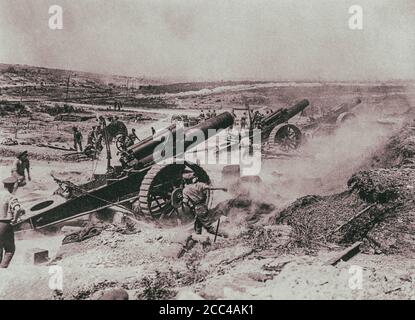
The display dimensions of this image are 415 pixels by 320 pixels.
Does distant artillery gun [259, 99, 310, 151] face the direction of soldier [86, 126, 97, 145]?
no

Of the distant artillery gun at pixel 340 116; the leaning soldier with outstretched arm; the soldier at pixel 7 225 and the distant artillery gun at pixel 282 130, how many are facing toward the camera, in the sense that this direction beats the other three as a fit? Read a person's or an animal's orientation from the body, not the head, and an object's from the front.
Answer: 0

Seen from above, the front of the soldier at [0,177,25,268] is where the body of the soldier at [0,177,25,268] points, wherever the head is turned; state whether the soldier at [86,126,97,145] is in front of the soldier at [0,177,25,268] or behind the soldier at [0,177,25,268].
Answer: in front

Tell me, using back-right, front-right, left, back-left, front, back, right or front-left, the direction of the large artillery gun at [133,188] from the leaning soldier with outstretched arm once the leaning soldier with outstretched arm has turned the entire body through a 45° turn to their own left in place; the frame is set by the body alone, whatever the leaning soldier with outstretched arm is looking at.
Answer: front

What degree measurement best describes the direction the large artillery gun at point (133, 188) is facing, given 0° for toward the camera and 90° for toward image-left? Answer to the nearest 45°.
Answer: approximately 225°

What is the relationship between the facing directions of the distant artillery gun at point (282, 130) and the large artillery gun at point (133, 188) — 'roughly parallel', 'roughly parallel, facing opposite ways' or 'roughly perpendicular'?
roughly parallel

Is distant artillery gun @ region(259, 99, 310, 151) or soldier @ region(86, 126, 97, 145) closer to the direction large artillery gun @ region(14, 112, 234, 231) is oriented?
the distant artillery gun

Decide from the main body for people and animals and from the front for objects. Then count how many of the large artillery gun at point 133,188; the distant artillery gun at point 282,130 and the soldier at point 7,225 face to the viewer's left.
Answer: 0

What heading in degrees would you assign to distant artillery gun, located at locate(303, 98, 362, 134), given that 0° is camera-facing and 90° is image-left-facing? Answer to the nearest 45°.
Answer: approximately 225°

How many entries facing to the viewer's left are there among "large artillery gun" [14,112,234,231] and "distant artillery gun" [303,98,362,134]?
0

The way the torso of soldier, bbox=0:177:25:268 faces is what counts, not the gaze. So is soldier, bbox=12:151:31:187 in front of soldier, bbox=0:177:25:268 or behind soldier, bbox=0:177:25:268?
in front

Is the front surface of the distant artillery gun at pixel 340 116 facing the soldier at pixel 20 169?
no

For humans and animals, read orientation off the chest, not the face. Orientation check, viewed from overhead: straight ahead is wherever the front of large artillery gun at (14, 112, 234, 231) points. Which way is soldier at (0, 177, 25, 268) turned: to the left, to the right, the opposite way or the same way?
the same way

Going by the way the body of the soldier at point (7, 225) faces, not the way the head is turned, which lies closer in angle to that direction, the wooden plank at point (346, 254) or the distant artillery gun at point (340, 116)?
the distant artillery gun

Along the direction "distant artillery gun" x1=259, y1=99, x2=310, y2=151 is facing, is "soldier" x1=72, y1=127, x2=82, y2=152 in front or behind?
behind

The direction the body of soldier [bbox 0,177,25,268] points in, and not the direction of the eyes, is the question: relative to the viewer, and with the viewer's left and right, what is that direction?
facing away from the viewer and to the right of the viewer

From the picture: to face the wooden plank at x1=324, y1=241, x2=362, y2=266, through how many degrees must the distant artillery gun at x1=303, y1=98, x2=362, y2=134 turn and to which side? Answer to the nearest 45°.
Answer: approximately 135° to its right

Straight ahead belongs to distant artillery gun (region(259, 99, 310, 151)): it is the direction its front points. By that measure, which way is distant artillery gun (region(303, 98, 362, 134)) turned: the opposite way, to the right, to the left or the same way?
the same way
